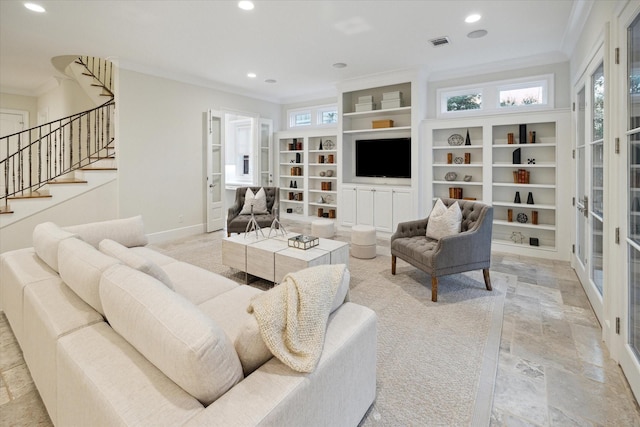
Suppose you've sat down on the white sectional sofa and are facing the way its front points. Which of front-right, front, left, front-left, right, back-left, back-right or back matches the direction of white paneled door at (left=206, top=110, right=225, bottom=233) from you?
front-left

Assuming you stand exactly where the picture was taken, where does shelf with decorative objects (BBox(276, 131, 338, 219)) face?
facing the viewer and to the left of the viewer

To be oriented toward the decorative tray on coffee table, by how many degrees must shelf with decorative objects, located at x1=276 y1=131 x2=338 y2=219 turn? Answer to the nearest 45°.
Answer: approximately 45° to its left

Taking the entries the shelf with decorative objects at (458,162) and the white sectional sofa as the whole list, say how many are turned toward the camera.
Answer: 1

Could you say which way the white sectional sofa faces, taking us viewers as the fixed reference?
facing away from the viewer and to the right of the viewer

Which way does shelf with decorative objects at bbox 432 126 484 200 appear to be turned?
toward the camera
